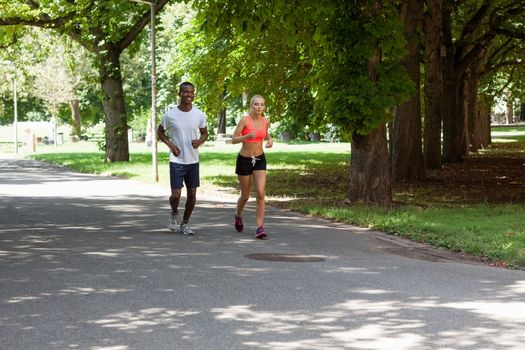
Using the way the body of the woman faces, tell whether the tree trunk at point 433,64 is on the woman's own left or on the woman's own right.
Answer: on the woman's own left

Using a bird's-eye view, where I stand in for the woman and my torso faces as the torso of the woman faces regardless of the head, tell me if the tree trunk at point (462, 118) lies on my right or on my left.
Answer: on my left

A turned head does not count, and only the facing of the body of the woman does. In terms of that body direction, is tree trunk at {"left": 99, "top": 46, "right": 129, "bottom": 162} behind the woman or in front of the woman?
behind

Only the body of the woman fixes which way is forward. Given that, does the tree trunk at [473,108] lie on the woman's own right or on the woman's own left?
on the woman's own left

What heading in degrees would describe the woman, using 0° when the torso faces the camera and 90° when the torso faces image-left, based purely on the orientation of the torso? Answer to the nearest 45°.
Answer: approximately 315°
